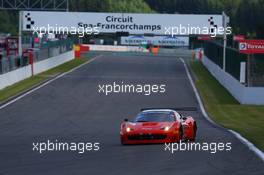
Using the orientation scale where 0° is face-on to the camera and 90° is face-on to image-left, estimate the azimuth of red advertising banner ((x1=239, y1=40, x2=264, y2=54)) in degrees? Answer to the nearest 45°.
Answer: approximately 0°

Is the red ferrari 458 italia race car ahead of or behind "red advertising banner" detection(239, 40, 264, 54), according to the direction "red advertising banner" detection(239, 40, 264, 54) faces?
ahead
